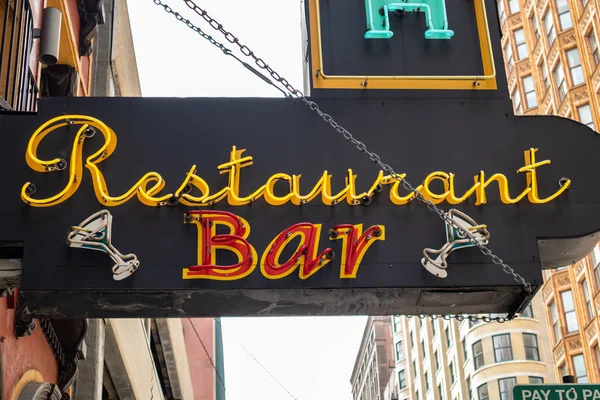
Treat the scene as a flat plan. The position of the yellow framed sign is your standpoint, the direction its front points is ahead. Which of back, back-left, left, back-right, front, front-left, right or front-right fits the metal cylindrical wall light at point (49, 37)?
right

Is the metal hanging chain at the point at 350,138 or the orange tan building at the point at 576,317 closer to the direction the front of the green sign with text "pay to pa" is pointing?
the metal hanging chain

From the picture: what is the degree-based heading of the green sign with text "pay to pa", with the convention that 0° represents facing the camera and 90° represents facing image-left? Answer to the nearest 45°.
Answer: approximately 0°

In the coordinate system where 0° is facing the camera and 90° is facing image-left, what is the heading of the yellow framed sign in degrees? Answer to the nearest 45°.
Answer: approximately 0°

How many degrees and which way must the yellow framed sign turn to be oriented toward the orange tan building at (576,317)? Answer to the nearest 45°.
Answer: approximately 180°

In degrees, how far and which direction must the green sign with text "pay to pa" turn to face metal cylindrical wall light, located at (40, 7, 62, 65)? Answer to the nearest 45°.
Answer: approximately 90° to its right

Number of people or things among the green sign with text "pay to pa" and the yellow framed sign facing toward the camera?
2
